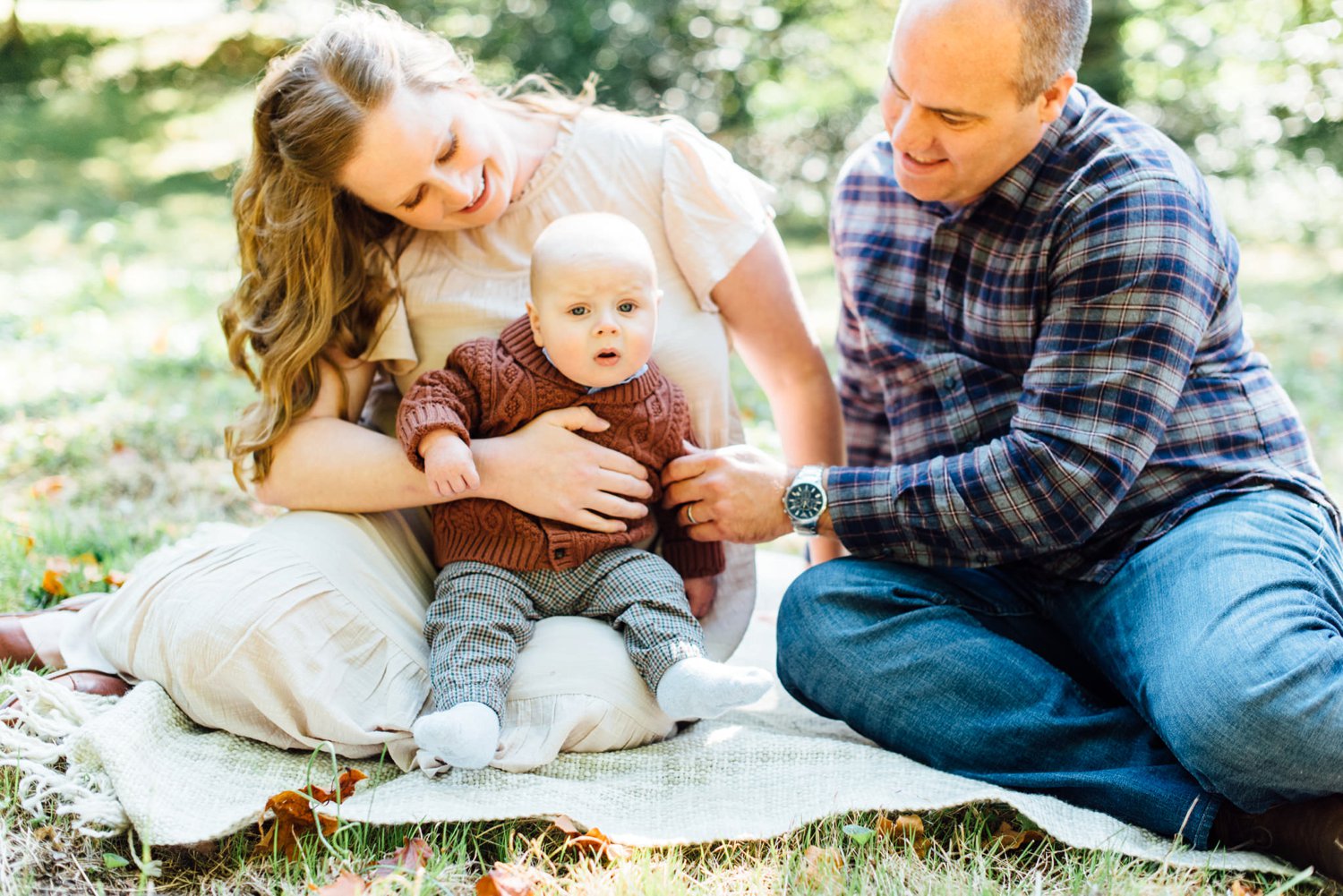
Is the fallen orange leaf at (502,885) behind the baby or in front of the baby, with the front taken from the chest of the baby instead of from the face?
in front

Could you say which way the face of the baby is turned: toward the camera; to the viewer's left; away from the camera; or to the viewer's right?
toward the camera

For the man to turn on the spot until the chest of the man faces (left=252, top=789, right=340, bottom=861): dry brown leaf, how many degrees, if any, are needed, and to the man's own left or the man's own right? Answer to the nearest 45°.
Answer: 0° — they already face it

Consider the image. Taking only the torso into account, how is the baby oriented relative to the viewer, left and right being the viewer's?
facing the viewer

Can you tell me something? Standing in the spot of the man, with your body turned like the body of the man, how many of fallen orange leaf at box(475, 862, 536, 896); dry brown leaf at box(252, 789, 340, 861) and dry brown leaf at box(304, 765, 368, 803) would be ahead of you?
3

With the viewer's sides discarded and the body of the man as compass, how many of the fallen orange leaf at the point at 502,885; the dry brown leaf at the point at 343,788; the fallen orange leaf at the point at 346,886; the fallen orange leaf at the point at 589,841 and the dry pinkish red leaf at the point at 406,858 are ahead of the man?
5

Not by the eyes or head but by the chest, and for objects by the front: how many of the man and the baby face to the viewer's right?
0

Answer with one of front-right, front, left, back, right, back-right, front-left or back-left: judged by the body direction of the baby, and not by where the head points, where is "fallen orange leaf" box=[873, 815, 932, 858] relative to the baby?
front-left

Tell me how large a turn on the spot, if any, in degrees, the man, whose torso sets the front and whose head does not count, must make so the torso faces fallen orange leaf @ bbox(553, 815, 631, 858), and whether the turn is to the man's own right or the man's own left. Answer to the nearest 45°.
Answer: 0° — they already face it

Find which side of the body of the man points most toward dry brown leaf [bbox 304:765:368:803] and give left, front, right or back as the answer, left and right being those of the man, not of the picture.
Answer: front

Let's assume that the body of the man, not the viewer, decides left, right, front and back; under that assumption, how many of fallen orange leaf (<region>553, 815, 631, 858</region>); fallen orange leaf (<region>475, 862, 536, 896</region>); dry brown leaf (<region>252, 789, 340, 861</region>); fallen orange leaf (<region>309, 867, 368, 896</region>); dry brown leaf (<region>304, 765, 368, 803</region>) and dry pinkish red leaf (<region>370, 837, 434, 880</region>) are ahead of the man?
6

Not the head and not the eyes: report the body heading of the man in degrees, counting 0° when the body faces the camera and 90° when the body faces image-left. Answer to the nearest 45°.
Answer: approximately 45°

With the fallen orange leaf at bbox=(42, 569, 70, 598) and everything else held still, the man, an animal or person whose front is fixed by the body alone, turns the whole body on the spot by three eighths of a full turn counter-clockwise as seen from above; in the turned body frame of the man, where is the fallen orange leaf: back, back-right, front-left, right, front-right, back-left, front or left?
back

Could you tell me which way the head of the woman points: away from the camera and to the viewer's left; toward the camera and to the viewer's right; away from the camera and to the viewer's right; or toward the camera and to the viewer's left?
toward the camera and to the viewer's right

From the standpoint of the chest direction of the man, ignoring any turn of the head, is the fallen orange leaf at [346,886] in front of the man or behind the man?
in front
